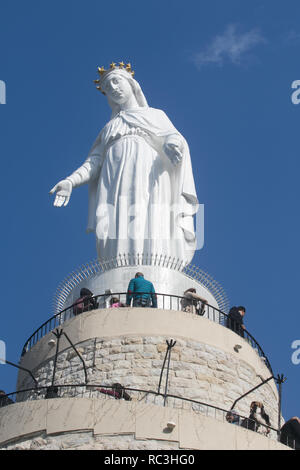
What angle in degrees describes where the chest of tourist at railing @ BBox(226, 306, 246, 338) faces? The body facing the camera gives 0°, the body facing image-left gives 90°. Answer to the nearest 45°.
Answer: approximately 270°

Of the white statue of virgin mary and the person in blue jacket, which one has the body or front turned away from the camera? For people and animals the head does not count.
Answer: the person in blue jacket

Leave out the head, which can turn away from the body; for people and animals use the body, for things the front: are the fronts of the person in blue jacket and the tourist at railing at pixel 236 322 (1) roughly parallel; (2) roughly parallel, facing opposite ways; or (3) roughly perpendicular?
roughly perpendicular

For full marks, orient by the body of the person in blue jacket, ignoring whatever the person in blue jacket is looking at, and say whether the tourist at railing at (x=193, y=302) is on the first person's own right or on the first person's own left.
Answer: on the first person's own right

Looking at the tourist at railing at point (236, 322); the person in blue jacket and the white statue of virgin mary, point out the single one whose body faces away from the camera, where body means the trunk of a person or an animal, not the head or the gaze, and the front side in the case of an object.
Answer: the person in blue jacket

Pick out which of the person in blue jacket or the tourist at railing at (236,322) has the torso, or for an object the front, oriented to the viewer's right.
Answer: the tourist at railing

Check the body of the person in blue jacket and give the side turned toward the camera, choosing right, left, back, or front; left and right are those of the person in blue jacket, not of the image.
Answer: back

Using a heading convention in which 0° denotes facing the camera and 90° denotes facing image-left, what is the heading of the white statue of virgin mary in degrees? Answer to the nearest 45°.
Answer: approximately 45°
